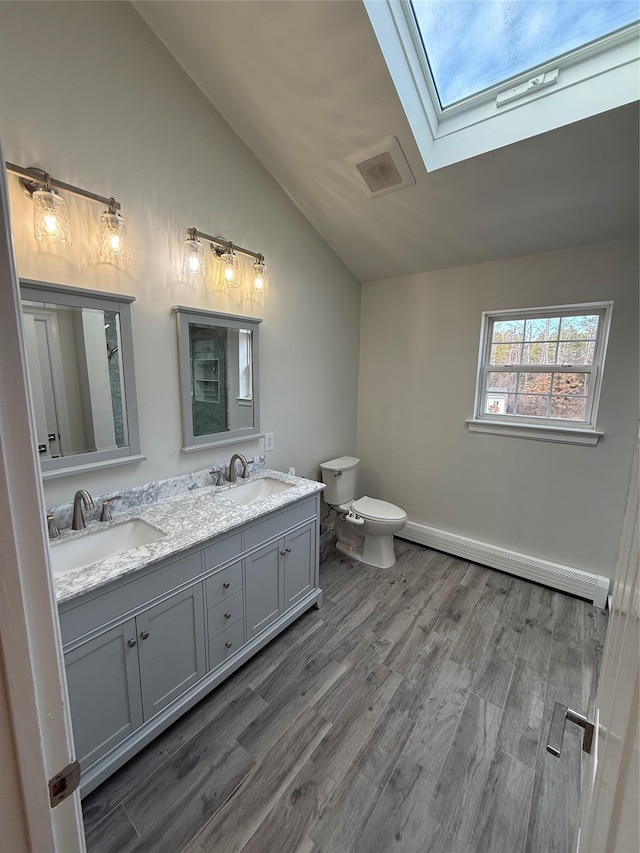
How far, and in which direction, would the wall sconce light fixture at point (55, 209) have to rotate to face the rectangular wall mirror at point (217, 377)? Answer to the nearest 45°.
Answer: approximately 45° to its left

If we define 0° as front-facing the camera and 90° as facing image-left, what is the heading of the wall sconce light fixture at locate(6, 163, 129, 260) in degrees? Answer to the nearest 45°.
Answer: approximately 315°

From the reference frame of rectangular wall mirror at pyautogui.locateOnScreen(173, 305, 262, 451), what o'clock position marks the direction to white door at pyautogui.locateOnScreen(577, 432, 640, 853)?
The white door is roughly at 1 o'clock from the rectangular wall mirror.

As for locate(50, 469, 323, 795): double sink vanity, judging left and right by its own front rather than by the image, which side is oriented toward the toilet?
left
